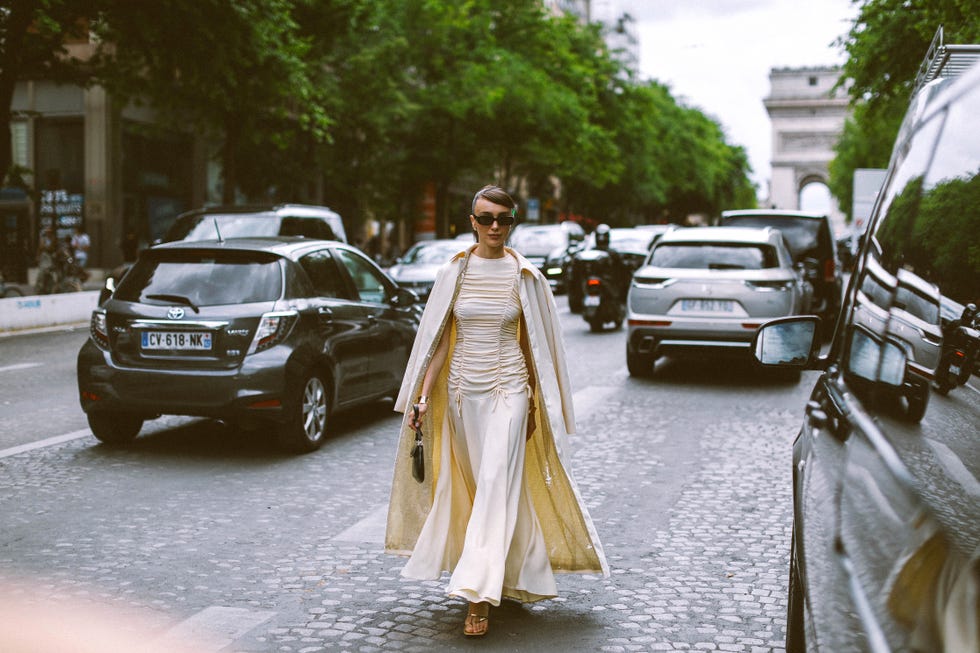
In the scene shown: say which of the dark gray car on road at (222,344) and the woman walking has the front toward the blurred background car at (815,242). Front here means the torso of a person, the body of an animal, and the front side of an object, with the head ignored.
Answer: the dark gray car on road

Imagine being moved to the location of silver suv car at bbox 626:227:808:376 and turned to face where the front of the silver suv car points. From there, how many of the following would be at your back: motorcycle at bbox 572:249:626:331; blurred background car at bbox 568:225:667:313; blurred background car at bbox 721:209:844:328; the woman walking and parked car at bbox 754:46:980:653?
2

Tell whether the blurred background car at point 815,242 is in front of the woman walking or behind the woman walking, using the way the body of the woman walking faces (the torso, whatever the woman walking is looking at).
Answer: behind

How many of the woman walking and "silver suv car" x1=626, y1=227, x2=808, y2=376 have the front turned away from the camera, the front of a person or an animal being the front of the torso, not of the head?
1

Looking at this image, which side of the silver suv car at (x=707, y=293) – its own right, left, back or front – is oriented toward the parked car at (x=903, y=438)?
back

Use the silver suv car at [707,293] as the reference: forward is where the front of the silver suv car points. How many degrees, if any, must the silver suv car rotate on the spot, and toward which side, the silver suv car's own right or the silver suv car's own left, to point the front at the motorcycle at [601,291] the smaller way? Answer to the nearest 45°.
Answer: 0° — it already faces it

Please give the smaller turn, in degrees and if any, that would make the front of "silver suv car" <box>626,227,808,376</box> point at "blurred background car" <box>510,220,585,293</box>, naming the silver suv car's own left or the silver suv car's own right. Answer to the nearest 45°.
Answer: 0° — it already faces it

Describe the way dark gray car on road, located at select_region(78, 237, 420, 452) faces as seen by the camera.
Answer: facing away from the viewer and to the right of the viewer

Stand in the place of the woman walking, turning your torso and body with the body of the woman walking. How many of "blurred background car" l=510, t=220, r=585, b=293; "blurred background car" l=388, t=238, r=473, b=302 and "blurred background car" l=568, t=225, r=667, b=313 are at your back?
3

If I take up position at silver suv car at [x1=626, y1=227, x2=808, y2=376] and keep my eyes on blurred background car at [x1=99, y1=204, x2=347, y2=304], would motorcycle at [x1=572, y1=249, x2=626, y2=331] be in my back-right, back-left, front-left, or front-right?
front-right

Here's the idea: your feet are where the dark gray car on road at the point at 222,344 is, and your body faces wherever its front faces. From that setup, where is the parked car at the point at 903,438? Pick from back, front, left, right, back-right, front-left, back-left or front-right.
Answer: back-right

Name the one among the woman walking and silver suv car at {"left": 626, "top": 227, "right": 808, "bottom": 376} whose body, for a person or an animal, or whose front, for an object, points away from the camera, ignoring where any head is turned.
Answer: the silver suv car

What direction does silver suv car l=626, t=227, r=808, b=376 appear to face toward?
away from the camera

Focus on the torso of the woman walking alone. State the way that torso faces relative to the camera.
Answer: toward the camera

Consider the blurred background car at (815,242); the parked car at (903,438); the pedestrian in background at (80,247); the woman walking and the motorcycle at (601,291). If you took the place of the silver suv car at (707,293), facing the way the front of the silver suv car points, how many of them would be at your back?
2

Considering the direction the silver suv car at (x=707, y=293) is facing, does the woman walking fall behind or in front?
behind

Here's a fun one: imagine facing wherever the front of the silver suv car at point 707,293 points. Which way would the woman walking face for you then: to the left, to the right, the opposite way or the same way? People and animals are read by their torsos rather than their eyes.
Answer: the opposite way

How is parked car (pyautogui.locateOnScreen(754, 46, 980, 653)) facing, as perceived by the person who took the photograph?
facing away from the viewer and to the left of the viewer
